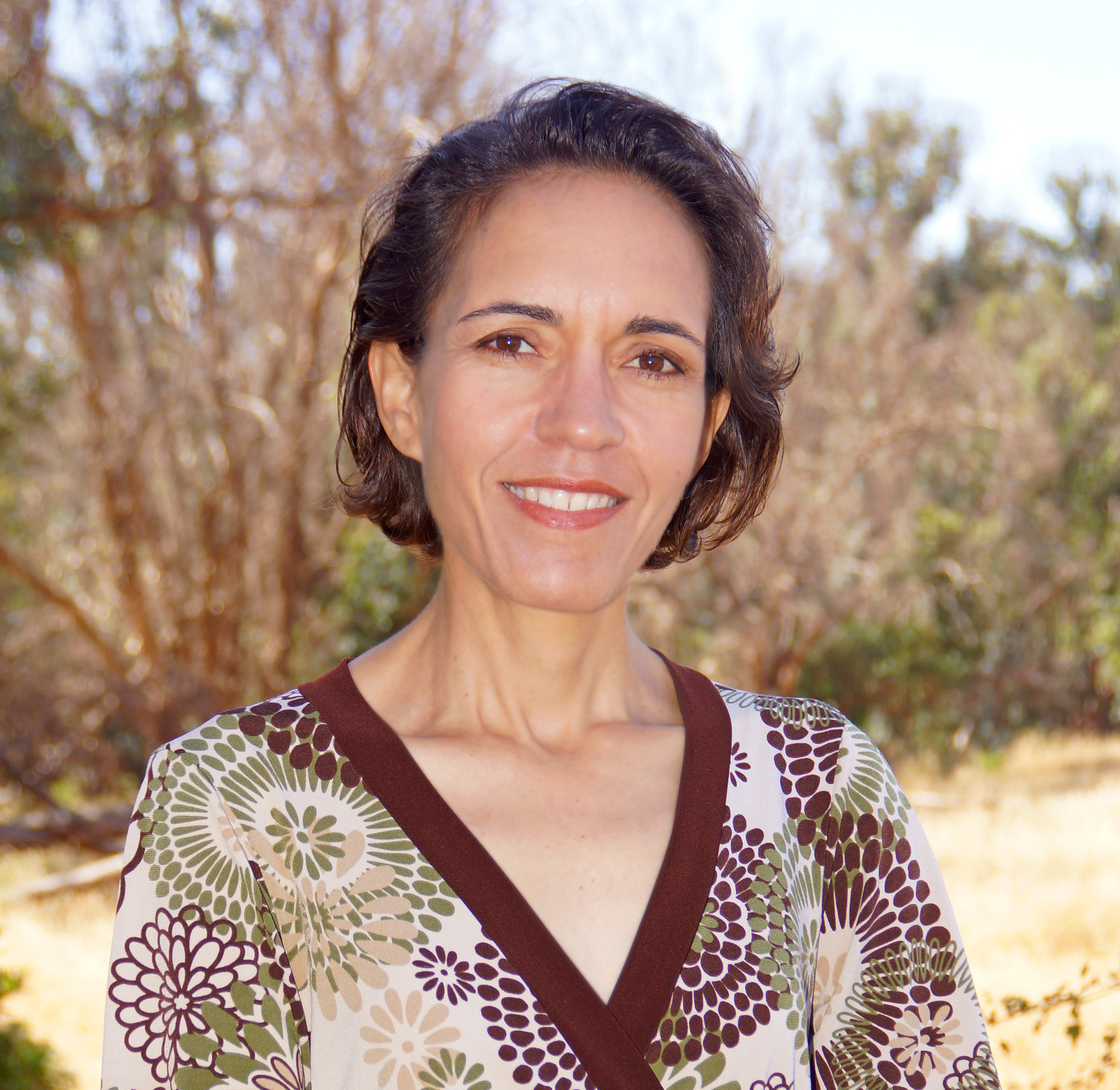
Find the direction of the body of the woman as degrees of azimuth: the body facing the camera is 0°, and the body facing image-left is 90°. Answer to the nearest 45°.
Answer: approximately 0°

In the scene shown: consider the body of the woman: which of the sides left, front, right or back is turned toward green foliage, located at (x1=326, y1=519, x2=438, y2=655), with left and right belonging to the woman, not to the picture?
back

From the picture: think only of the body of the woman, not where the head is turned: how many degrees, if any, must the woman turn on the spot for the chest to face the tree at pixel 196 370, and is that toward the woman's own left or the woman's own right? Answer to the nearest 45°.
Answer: approximately 180°
